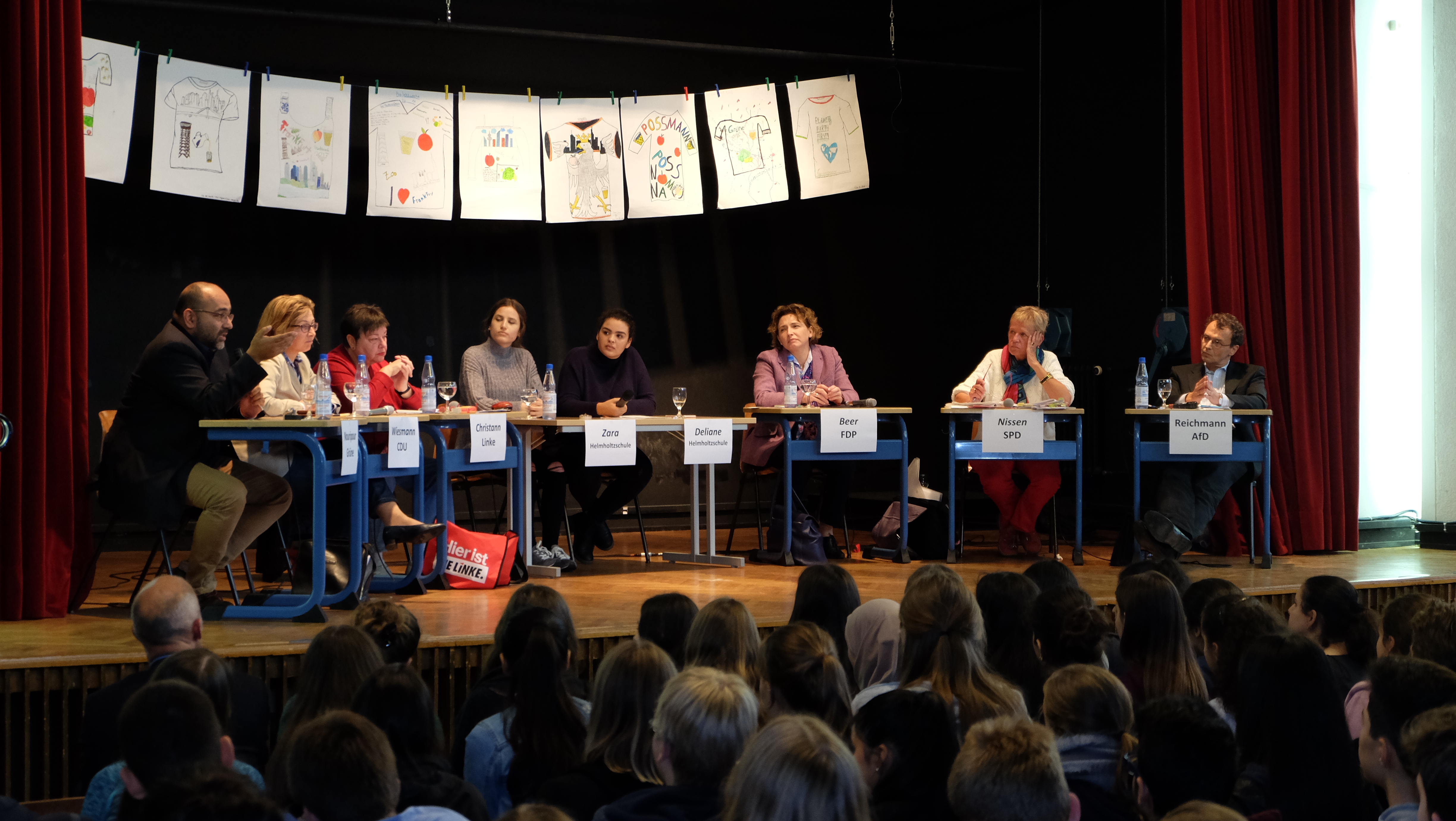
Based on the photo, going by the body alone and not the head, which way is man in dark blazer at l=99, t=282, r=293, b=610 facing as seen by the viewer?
to the viewer's right

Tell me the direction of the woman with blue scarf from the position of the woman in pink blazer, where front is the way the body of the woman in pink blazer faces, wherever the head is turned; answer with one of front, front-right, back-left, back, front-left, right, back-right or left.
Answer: left

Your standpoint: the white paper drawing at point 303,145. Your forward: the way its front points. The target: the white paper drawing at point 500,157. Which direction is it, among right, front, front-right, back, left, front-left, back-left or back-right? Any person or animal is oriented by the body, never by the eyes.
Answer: left

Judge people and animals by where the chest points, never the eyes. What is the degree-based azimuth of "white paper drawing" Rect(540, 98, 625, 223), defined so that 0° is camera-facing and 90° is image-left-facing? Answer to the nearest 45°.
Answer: approximately 0°

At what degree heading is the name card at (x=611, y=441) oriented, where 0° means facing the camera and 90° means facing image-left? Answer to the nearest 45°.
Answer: approximately 0°
